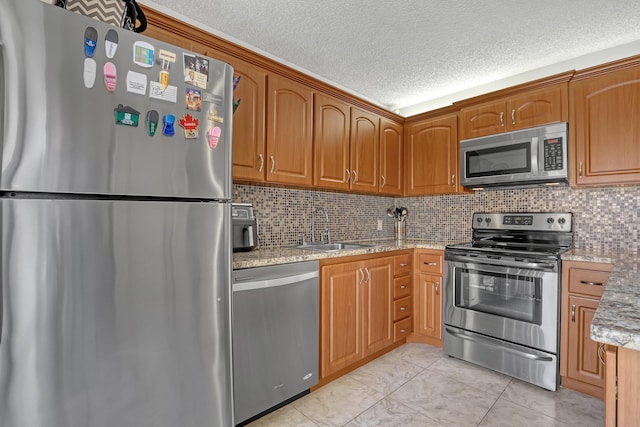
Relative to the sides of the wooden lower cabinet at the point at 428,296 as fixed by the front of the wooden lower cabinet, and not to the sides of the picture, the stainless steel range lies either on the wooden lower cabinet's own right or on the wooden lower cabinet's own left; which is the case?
on the wooden lower cabinet's own left

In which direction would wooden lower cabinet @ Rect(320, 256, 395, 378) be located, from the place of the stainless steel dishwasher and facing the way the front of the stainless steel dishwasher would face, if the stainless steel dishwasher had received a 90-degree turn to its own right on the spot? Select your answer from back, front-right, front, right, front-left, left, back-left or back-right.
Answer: back

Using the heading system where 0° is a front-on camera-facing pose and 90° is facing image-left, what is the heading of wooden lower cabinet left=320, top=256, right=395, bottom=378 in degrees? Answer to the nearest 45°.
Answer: approximately 315°

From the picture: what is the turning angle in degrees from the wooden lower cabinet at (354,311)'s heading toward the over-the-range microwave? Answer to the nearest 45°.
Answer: approximately 45° to its left

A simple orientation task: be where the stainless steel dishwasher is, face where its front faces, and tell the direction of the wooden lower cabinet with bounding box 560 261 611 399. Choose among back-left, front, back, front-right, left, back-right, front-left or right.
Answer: front-left

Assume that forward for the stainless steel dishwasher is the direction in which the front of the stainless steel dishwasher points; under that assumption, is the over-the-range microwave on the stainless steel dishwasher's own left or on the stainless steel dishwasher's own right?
on the stainless steel dishwasher's own left

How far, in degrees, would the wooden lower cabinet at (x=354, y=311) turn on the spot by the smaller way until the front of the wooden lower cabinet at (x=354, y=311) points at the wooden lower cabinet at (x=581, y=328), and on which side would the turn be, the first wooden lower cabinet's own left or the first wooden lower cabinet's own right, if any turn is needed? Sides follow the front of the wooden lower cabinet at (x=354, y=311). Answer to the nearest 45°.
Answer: approximately 45° to the first wooden lower cabinet's own left
